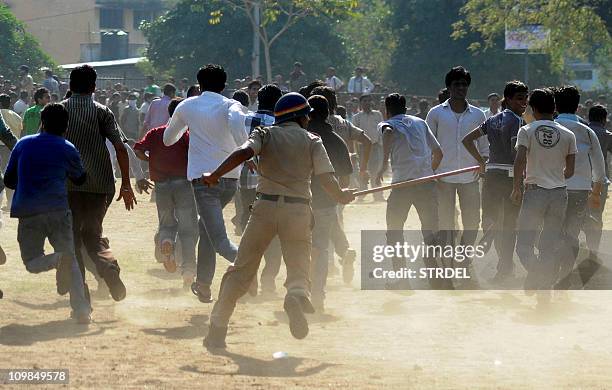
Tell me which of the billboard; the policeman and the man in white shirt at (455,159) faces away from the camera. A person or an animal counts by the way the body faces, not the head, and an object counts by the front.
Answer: the policeman

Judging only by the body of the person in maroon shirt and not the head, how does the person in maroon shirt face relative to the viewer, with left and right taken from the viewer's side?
facing away from the viewer

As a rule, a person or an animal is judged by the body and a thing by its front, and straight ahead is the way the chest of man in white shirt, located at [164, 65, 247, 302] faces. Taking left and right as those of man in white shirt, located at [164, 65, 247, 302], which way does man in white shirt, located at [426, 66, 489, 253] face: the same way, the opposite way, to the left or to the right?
the opposite way

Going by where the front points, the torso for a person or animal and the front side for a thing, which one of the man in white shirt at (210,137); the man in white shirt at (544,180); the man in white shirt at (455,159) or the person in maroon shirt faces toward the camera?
the man in white shirt at (455,159)

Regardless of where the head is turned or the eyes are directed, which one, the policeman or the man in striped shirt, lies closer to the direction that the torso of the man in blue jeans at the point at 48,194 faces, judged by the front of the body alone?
the man in striped shirt

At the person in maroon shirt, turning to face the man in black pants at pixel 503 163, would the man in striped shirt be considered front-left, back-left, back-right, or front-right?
back-right

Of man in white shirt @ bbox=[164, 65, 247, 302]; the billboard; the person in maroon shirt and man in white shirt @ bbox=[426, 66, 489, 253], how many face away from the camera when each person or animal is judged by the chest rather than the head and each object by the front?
2

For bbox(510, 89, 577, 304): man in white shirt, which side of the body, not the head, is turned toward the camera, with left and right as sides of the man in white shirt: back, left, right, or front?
back

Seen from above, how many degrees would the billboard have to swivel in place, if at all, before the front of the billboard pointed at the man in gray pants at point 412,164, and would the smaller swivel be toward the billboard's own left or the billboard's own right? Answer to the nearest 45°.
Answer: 0° — it already faces them

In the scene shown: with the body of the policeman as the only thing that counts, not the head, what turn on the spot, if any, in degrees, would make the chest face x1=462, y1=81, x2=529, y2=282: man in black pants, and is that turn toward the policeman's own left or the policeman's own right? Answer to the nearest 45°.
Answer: approximately 45° to the policeman's own right

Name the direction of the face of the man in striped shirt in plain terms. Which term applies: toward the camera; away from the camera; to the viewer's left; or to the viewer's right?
away from the camera

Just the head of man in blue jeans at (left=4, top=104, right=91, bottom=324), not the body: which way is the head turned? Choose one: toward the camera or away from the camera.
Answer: away from the camera

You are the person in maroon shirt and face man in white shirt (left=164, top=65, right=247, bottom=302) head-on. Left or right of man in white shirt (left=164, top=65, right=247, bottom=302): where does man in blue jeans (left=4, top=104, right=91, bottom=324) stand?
right

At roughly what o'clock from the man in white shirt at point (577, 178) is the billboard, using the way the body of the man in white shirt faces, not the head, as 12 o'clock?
The billboard is roughly at 12 o'clock from the man in white shirt.

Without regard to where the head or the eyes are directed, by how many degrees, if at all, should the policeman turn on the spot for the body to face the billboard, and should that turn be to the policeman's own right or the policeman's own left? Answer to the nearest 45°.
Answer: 0° — they already face it

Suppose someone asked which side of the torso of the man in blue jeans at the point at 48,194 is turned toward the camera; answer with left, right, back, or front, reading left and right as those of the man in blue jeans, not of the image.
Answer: back

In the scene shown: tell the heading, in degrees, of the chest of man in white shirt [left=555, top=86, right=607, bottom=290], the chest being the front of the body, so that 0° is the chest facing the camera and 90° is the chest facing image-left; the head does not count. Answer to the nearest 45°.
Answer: approximately 180°
